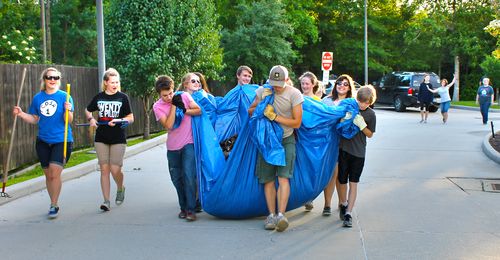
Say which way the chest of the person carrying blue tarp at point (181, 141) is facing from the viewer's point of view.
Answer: toward the camera

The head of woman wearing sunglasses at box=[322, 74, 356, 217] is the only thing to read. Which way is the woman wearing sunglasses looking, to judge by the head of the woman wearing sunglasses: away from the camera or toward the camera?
toward the camera

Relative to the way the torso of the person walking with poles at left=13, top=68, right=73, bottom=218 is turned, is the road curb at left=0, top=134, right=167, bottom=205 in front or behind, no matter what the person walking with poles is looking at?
behind

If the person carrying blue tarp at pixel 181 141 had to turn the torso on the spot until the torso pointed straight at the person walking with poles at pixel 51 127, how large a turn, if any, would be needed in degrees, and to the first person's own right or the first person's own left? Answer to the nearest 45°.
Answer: approximately 90° to the first person's own right

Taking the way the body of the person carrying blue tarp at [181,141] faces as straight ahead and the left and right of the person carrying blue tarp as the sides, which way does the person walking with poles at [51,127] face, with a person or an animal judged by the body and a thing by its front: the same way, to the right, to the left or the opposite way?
the same way

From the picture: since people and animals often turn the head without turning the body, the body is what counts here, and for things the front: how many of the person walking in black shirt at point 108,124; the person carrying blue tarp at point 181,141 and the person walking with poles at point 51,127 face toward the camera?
3

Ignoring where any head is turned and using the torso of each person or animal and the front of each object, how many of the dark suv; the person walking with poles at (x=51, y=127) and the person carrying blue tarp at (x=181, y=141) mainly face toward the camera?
2

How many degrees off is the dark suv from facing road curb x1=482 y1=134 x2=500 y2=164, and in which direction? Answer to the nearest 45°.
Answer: approximately 135° to its left

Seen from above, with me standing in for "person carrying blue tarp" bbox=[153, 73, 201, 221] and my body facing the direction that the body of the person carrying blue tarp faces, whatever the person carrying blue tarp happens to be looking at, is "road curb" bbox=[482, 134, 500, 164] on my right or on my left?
on my left

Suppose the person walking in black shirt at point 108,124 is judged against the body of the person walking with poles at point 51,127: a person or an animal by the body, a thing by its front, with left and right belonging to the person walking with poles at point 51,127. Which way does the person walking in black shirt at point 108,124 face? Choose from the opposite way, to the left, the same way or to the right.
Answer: the same way

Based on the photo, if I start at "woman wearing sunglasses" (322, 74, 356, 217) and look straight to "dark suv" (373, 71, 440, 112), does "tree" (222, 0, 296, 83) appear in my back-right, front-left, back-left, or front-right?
front-left

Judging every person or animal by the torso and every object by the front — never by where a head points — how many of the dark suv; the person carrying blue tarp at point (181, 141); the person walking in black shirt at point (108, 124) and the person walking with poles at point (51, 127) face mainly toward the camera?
3

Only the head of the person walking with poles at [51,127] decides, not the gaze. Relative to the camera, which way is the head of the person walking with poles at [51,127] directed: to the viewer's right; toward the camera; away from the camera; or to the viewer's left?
toward the camera

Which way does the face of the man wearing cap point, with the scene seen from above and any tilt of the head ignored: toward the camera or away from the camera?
toward the camera

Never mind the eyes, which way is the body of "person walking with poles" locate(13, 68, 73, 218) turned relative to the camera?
toward the camera

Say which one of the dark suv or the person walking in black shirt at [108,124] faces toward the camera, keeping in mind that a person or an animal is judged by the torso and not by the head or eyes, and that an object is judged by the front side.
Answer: the person walking in black shirt

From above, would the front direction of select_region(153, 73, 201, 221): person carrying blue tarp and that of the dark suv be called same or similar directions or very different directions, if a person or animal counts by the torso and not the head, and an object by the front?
very different directions
